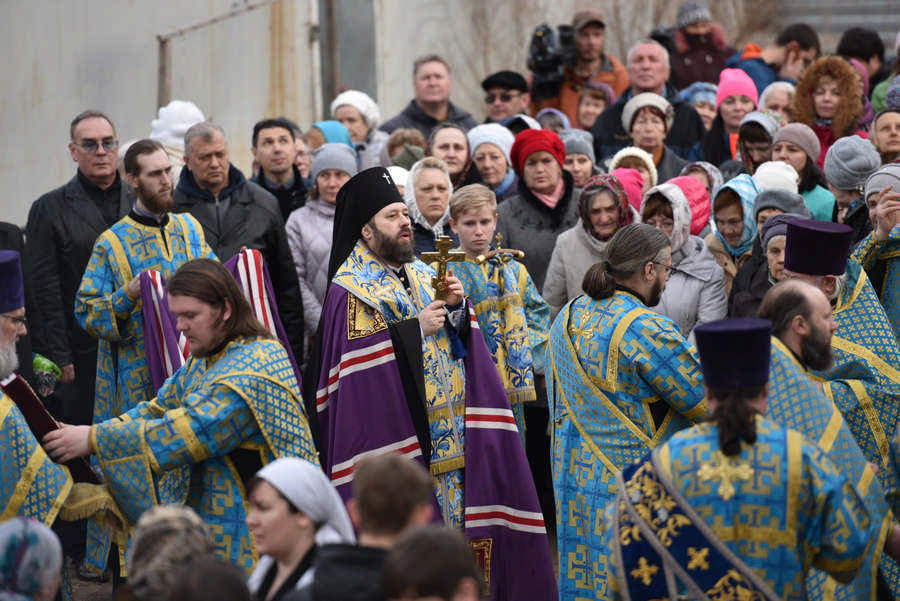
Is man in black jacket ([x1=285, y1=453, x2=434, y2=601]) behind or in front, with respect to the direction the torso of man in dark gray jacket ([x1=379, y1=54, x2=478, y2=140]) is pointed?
in front

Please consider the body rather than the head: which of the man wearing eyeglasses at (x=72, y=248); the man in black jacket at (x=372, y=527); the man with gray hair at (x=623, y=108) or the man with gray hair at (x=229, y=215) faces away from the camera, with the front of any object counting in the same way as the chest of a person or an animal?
the man in black jacket

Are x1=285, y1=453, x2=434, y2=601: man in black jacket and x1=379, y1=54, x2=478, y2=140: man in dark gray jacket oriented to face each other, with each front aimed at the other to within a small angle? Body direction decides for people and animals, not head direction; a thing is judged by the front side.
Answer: yes

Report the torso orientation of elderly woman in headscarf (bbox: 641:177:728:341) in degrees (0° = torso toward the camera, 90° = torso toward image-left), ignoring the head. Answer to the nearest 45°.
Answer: approximately 45°

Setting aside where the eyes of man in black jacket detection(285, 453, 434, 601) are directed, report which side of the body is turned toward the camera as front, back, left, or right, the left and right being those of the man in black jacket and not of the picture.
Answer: back

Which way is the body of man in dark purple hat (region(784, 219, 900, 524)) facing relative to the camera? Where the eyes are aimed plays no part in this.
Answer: to the viewer's left

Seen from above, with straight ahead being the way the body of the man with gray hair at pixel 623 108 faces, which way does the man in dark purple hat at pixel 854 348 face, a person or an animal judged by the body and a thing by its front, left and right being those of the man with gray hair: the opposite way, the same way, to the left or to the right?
to the right
